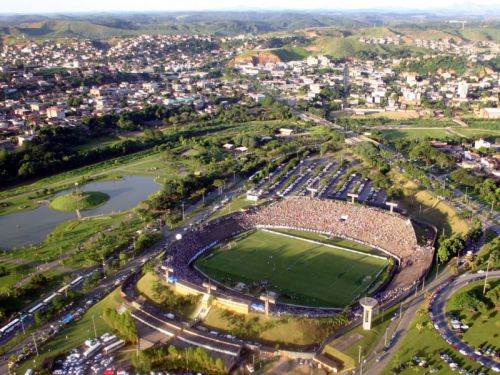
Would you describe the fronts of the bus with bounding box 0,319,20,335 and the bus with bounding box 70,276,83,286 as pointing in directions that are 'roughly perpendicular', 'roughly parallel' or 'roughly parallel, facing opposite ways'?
roughly parallel

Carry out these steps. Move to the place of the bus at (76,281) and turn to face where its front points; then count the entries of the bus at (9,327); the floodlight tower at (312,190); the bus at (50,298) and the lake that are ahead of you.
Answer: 2
